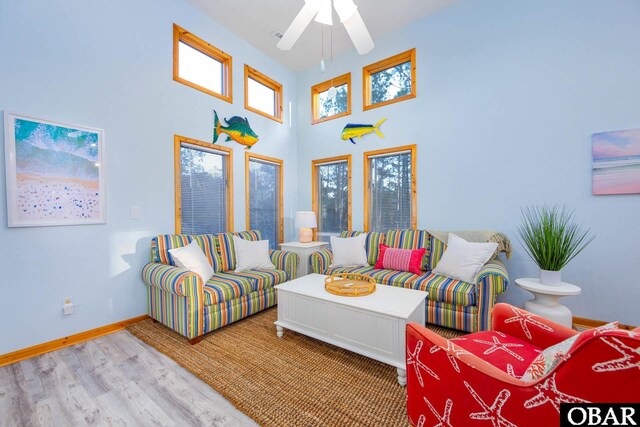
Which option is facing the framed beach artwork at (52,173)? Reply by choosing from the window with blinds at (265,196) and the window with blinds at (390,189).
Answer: the window with blinds at (390,189)

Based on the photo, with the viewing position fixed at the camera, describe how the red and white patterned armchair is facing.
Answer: facing away from the viewer and to the left of the viewer

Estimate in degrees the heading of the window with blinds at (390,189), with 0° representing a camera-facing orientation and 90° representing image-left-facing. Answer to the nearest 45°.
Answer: approximately 45°

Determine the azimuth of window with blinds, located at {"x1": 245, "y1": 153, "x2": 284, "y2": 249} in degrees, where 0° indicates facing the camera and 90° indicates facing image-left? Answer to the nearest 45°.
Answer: approximately 315°

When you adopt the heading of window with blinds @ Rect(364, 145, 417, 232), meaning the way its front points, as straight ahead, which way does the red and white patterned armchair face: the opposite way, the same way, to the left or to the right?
to the right

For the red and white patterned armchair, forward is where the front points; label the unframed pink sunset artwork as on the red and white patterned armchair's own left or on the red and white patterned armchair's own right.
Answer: on the red and white patterned armchair's own right

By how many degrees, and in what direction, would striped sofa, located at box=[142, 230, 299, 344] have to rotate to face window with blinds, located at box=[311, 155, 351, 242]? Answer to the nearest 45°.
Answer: approximately 90° to its left

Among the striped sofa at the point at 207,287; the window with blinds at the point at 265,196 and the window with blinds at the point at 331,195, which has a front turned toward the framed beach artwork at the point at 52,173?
the window with blinds at the point at 331,195
